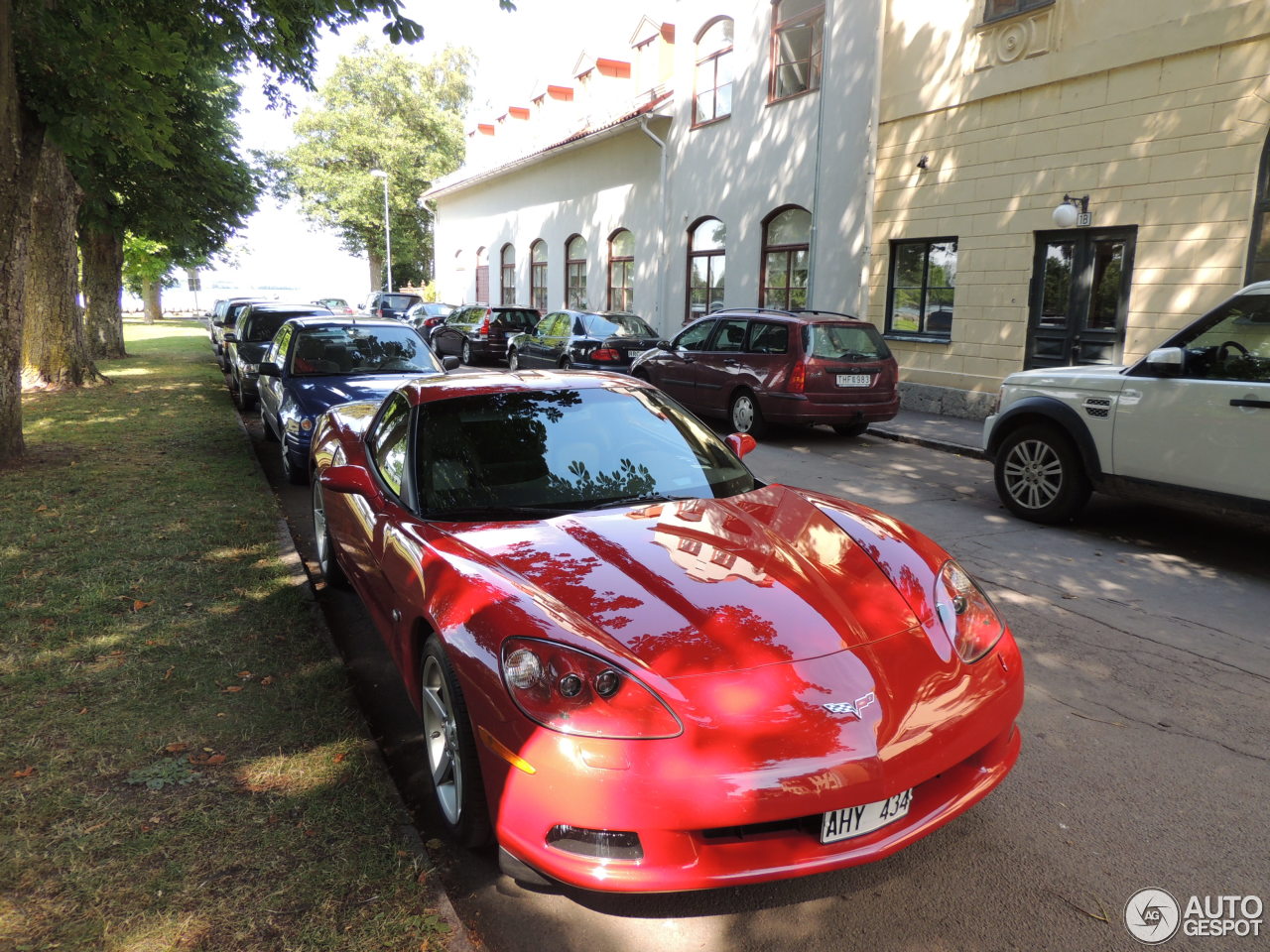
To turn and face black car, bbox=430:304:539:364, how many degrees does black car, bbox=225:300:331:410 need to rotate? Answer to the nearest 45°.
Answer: approximately 135° to its left

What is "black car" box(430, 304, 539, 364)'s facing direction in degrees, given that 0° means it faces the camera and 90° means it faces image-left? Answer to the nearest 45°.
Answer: approximately 135°

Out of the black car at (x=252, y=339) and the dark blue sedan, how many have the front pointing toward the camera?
2

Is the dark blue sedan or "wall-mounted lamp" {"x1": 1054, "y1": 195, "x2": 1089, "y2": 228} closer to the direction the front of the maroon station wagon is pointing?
the dark blue sedan

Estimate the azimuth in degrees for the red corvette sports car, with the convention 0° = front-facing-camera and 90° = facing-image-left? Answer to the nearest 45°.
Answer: approximately 315°

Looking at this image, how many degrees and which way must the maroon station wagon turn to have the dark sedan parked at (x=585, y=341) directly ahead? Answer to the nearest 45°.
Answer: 0° — it already faces it

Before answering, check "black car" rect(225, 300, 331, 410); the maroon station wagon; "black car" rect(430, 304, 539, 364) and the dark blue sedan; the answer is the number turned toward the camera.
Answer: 2

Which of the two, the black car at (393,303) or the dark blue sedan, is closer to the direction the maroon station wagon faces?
the black car

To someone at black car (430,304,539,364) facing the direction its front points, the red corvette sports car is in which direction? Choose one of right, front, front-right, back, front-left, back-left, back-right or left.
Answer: back-left

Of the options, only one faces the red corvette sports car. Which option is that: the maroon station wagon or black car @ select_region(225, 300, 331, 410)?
the black car

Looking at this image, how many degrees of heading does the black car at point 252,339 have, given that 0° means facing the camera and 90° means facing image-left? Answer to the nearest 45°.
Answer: approximately 0°
